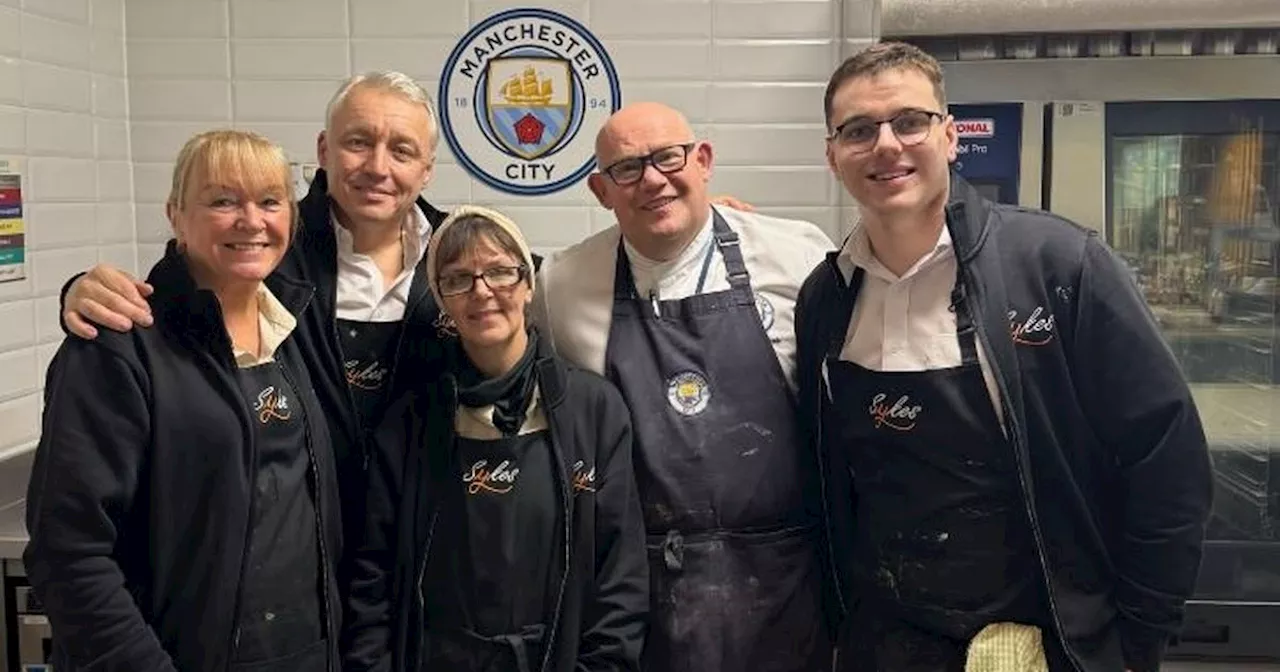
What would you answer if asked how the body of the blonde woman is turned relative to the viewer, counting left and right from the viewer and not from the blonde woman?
facing the viewer and to the right of the viewer

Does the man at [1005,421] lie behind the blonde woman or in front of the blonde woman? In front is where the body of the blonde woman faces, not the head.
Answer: in front

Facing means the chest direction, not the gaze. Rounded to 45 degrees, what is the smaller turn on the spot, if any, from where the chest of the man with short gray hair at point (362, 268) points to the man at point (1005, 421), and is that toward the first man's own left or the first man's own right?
approximately 45° to the first man's own left

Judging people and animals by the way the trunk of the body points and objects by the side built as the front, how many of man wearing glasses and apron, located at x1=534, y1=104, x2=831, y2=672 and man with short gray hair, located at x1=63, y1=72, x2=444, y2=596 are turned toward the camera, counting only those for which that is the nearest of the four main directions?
2

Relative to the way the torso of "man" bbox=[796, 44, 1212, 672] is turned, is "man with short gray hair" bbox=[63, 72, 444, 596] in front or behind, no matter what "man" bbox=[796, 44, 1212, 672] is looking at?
in front

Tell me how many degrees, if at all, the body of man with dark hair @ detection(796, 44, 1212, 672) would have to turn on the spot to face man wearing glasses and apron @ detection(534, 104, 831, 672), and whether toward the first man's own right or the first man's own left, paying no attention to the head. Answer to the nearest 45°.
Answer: approximately 45° to the first man's own right

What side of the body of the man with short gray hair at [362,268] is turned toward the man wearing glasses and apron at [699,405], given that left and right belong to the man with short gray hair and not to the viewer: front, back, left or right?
left

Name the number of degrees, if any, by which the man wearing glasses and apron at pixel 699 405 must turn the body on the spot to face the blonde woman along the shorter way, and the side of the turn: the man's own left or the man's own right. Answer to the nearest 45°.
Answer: approximately 45° to the man's own right
